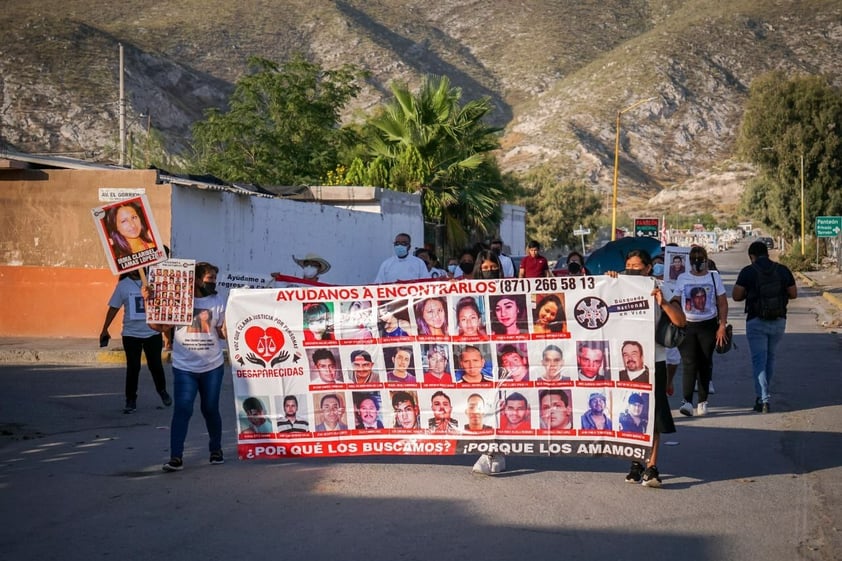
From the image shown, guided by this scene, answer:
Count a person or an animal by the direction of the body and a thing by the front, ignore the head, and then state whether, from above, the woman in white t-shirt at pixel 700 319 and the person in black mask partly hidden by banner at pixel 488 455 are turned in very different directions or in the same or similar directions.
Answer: same or similar directions

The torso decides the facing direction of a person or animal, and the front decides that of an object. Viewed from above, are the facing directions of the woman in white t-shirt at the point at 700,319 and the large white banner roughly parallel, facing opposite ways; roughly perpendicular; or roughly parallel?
roughly parallel

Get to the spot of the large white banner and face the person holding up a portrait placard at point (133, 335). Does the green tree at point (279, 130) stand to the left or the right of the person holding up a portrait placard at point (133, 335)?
right

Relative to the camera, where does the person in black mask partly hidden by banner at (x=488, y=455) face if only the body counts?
toward the camera

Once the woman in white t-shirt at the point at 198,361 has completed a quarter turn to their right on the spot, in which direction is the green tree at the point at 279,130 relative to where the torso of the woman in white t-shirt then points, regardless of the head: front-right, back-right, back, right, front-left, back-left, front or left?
right

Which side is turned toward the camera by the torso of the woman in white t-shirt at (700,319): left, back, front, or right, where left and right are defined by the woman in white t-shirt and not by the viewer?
front

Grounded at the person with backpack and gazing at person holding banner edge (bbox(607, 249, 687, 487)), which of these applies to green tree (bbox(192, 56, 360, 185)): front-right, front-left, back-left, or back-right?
back-right

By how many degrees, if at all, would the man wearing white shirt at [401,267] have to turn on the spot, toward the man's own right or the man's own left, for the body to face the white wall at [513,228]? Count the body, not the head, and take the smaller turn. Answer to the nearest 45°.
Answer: approximately 180°

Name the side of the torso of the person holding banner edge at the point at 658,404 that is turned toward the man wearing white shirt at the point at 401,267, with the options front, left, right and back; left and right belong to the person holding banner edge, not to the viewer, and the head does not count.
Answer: right

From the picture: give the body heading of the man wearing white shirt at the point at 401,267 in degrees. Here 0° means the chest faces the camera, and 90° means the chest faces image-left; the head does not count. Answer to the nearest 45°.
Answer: approximately 0°

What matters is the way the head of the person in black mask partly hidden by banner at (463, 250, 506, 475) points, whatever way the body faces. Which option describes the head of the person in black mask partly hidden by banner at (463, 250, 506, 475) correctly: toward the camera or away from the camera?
toward the camera

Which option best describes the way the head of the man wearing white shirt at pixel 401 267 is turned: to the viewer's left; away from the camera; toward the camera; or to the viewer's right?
toward the camera

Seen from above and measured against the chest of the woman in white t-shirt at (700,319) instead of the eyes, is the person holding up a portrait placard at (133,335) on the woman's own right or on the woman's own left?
on the woman's own right
